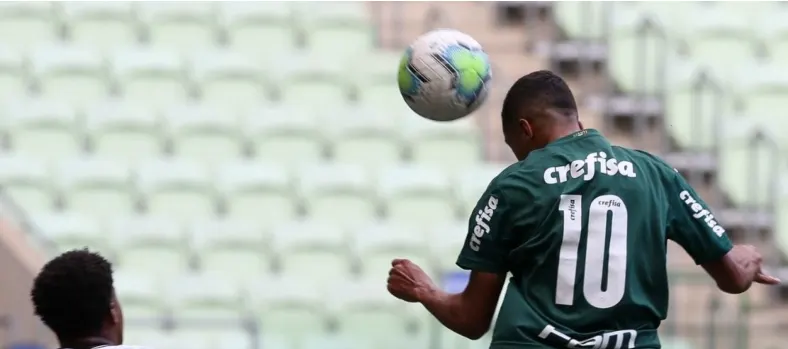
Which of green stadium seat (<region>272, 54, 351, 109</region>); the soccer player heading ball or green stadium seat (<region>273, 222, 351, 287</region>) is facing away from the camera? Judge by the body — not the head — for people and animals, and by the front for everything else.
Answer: the soccer player heading ball

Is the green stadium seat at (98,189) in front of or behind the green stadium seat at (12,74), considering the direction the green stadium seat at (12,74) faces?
in front

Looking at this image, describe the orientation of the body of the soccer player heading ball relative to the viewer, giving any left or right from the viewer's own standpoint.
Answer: facing away from the viewer

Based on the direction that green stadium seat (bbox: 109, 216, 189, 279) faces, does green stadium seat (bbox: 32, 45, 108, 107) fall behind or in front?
behind

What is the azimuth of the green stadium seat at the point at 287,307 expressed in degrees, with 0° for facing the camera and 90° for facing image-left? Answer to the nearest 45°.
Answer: approximately 0°

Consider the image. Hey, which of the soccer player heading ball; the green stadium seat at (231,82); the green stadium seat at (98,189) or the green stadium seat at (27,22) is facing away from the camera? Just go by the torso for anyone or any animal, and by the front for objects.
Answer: the soccer player heading ball

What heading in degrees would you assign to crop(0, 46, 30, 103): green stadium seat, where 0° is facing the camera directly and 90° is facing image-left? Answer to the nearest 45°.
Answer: approximately 0°

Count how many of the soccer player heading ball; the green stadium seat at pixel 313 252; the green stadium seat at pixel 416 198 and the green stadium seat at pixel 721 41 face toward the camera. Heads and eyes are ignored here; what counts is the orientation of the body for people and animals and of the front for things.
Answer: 3

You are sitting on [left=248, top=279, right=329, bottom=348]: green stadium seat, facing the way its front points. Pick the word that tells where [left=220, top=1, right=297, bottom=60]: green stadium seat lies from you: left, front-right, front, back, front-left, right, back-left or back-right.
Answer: back

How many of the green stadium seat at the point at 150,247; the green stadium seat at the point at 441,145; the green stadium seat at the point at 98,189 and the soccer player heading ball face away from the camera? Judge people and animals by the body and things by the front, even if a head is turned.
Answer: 1
